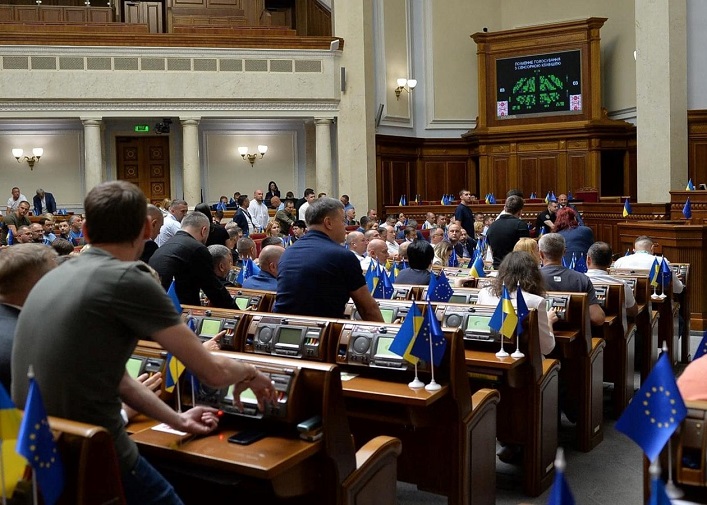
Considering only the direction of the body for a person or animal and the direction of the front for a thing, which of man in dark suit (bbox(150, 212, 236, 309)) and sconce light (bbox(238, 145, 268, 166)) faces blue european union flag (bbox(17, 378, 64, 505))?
the sconce light

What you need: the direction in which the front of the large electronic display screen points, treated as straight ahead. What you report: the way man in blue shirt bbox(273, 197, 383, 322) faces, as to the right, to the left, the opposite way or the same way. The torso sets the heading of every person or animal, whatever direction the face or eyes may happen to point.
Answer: the opposite way

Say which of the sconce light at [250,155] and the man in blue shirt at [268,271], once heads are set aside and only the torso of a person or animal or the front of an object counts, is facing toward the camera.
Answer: the sconce light

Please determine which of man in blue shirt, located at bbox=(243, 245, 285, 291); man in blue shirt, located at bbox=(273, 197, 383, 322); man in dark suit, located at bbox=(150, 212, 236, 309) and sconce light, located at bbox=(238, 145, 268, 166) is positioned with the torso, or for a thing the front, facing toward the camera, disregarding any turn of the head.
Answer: the sconce light

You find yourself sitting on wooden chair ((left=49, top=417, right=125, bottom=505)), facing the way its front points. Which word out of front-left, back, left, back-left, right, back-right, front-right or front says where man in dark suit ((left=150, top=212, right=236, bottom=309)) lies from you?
front-left

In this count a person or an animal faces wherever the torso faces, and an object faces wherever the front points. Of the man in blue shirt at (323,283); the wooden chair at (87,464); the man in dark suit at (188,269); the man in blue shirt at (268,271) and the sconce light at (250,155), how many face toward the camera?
1

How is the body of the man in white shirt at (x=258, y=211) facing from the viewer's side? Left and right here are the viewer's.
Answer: facing the viewer and to the right of the viewer

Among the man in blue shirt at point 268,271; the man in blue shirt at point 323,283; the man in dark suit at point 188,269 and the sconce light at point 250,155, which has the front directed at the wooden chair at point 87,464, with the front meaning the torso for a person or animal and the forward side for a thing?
the sconce light

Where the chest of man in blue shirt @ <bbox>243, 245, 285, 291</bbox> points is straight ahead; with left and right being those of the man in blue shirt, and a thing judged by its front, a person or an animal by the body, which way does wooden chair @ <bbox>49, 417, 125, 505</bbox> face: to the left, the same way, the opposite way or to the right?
the same way

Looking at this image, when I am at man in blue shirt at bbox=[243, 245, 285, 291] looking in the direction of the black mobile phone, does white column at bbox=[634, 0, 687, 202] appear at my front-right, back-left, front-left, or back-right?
back-left

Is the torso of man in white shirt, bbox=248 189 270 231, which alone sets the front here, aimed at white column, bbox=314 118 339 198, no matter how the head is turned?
no

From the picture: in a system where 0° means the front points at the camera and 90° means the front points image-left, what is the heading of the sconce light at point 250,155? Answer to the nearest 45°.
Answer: approximately 0°

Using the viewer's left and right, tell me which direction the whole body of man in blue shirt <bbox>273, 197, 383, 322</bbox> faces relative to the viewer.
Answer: facing away from the viewer and to the right of the viewer

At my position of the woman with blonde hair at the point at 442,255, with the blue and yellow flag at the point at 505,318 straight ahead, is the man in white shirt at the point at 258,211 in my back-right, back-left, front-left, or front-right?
back-right

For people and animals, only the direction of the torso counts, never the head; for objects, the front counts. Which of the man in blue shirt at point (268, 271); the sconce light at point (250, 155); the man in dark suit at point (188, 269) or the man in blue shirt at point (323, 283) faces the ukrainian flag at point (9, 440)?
the sconce light

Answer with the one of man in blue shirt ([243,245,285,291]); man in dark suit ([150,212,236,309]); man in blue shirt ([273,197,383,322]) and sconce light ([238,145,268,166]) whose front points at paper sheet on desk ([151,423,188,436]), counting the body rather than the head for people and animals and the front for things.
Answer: the sconce light

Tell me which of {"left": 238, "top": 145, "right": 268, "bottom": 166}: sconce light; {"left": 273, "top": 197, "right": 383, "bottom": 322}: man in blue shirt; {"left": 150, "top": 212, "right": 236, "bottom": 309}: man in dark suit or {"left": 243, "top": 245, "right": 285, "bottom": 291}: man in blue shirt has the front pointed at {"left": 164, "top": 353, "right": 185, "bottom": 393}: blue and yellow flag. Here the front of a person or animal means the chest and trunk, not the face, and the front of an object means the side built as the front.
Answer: the sconce light
